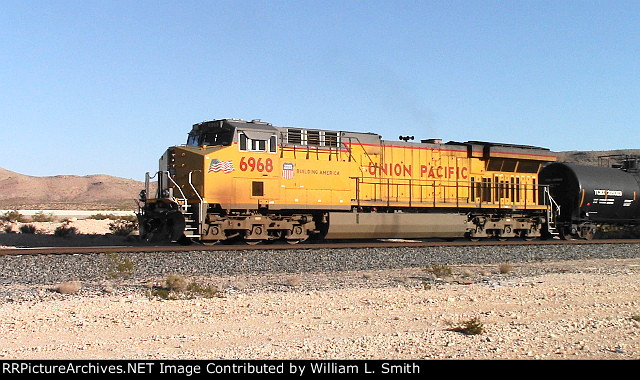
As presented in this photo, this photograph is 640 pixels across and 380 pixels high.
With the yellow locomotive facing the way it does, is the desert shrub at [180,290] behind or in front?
in front

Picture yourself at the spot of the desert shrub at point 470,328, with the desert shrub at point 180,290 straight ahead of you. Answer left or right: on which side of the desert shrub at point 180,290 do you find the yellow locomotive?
right

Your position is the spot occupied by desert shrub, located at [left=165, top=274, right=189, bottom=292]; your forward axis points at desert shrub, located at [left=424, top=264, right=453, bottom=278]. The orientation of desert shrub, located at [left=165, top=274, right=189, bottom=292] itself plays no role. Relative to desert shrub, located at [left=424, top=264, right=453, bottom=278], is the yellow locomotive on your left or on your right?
left

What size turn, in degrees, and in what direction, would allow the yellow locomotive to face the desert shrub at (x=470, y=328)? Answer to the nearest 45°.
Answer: approximately 45° to its left

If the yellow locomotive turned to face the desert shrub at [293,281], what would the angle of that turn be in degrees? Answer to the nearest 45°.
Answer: approximately 45° to its left

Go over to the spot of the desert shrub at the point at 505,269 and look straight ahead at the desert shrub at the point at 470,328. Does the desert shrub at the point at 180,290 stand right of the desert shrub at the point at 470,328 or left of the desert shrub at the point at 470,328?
right

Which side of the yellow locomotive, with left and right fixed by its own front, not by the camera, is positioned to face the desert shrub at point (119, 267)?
front

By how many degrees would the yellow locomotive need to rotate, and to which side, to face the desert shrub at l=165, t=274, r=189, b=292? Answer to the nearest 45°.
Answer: approximately 45° to its left

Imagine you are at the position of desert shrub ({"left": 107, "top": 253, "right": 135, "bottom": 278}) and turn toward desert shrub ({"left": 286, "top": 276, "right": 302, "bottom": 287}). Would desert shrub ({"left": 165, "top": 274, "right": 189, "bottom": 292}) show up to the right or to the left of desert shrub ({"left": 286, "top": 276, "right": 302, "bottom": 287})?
right
